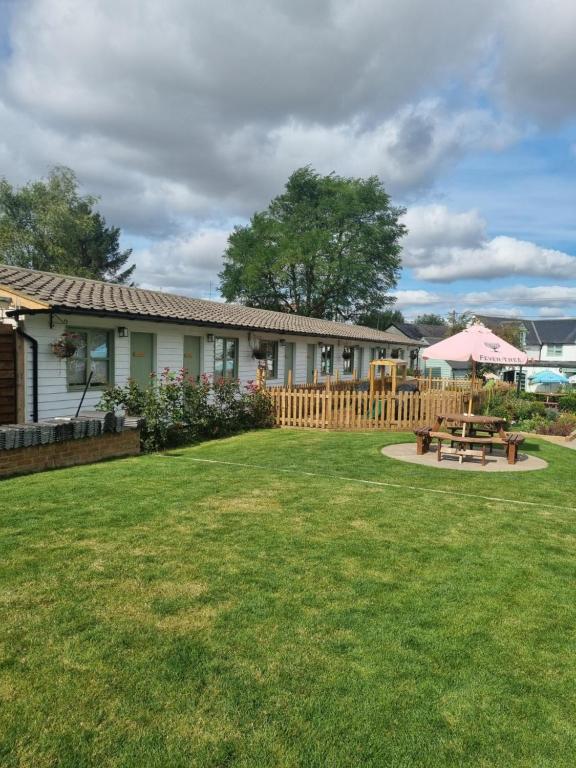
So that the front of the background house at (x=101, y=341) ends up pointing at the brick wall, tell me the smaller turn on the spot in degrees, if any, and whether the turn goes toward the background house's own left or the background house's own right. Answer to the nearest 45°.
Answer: approximately 45° to the background house's own right

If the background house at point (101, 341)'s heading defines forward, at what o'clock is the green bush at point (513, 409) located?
The green bush is roughly at 10 o'clock from the background house.

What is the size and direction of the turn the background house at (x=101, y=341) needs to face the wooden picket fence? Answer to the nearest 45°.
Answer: approximately 45° to its left

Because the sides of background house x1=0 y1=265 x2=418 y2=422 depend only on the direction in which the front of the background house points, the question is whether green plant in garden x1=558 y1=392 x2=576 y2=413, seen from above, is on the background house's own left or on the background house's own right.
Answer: on the background house's own left

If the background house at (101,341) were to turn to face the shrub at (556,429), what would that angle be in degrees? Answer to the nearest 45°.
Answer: approximately 45° to its left

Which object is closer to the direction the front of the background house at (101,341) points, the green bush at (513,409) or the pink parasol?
the pink parasol

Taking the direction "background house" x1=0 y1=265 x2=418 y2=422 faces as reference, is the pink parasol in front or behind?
in front

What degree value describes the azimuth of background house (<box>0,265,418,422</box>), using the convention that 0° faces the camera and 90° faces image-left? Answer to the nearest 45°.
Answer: approximately 315°
